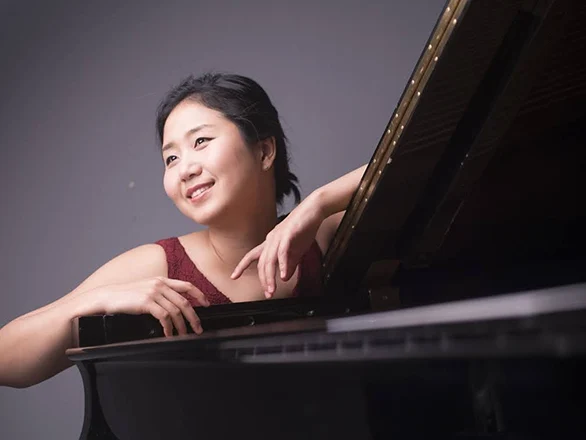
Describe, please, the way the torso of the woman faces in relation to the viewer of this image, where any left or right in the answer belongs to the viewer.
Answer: facing the viewer

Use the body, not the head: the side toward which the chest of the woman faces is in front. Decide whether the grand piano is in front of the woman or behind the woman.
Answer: in front

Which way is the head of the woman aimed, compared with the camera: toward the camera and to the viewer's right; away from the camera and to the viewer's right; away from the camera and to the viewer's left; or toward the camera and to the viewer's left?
toward the camera and to the viewer's left
